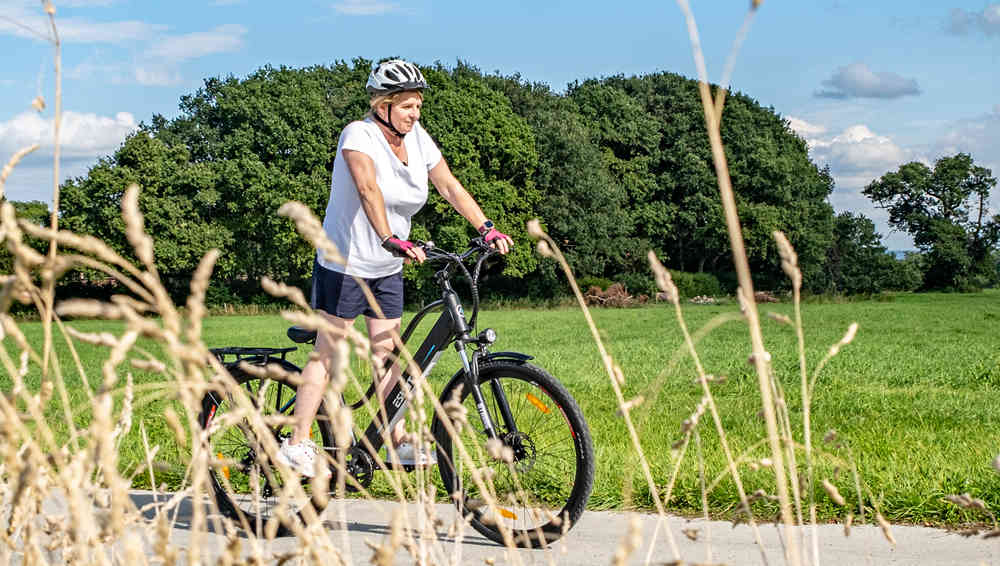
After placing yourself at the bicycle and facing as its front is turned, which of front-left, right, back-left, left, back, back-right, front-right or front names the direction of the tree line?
back-left

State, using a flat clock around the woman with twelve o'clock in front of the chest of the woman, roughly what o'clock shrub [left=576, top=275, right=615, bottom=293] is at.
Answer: The shrub is roughly at 8 o'clock from the woman.

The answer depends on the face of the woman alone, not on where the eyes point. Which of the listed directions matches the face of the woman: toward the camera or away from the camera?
toward the camera

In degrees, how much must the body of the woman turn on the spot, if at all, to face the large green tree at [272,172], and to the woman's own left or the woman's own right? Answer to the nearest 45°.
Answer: approximately 135° to the woman's own left

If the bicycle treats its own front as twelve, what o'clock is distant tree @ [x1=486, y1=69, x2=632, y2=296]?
The distant tree is roughly at 8 o'clock from the bicycle.

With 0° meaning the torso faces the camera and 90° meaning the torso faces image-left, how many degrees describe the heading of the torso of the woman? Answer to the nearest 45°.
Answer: approximately 315°

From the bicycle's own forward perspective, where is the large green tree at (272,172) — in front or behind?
behind

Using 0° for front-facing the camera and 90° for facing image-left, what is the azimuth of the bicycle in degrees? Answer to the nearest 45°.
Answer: approximately 315°

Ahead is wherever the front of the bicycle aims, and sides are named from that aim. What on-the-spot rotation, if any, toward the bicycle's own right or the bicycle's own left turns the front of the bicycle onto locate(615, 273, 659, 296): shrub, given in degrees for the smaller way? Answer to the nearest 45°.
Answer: approximately 135° to the bicycle's own left

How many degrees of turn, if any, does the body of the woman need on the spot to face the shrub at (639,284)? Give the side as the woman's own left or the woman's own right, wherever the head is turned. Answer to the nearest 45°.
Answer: approximately 135° to the woman's own left
